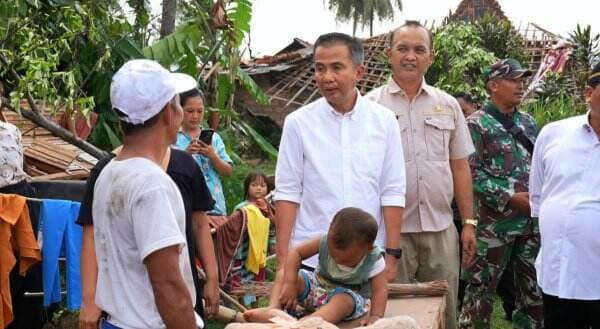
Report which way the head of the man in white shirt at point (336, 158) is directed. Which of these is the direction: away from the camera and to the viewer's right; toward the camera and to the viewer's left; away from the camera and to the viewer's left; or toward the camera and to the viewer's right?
toward the camera and to the viewer's left

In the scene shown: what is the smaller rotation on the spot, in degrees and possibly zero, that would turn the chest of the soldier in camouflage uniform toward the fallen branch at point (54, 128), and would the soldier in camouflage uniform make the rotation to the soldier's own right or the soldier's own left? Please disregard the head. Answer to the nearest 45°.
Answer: approximately 135° to the soldier's own right

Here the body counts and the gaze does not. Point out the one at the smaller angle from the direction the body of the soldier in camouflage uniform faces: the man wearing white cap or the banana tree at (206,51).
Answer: the man wearing white cap

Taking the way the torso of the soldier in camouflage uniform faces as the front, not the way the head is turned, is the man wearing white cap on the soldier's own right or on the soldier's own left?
on the soldier's own right

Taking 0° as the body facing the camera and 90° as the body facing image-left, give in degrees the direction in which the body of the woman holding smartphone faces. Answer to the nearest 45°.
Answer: approximately 0°

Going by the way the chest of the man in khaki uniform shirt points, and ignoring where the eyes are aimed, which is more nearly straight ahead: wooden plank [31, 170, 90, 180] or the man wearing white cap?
the man wearing white cap

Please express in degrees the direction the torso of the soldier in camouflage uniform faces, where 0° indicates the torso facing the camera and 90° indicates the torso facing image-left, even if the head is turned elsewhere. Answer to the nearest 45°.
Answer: approximately 315°

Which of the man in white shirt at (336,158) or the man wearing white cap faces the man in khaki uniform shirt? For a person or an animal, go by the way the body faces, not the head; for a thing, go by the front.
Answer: the man wearing white cap

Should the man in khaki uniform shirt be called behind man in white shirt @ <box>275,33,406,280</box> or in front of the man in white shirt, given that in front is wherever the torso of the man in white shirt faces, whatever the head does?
behind

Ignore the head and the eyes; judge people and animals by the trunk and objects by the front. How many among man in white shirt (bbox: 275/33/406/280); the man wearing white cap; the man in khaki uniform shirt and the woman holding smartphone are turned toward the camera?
3

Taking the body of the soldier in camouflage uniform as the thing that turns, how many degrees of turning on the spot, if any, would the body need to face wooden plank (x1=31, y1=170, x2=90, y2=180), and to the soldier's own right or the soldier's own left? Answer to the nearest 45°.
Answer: approximately 135° to the soldier's own right
